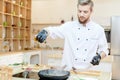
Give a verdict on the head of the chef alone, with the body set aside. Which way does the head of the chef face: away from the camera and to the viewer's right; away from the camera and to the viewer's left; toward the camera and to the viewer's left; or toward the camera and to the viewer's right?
toward the camera and to the viewer's left

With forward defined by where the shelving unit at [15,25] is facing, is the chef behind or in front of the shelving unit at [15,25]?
in front

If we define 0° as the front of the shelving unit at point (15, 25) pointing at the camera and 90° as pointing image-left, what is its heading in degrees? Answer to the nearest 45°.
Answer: approximately 315°

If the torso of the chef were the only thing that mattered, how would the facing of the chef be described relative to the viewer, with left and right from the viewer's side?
facing the viewer

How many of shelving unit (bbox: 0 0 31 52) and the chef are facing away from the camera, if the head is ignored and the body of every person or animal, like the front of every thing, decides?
0

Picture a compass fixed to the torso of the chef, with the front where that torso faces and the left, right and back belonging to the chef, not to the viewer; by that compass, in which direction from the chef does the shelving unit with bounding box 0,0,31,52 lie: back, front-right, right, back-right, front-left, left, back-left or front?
back-right
